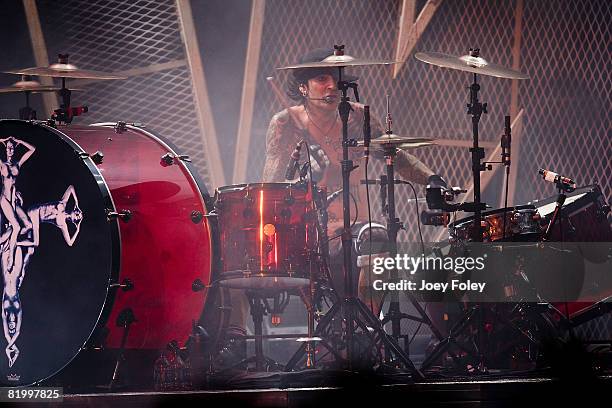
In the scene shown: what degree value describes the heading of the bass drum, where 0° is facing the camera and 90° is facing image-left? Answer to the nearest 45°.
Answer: approximately 45°

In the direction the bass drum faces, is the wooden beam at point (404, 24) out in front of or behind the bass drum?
behind

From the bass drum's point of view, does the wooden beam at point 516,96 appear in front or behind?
behind

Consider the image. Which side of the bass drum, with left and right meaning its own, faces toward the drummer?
back

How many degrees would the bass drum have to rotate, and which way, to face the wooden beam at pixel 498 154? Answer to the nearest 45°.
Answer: approximately 180°

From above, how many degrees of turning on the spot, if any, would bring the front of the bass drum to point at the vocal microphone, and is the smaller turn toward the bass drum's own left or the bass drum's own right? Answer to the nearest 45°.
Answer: approximately 180°

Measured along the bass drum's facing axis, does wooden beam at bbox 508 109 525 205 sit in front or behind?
behind

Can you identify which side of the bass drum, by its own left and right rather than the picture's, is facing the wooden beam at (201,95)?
back
